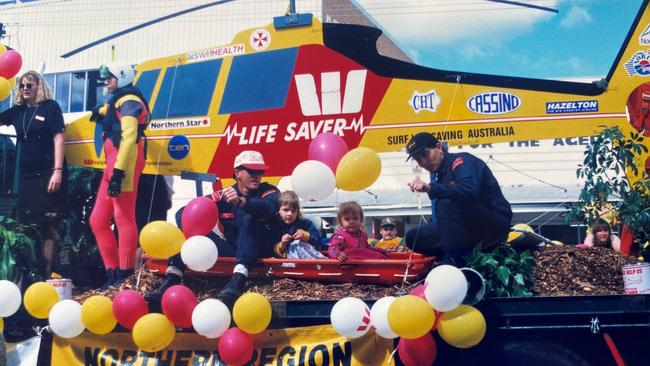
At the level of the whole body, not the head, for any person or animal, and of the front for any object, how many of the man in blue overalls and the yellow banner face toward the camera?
1

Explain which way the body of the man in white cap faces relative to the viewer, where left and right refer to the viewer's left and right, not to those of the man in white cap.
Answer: facing the viewer and to the left of the viewer

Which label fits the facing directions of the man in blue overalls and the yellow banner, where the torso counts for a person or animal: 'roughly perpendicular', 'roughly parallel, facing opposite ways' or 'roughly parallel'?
roughly perpendicular

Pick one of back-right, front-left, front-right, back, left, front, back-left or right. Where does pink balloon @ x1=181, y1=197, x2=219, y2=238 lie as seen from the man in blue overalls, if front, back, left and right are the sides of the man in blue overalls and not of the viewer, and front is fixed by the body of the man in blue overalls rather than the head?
front

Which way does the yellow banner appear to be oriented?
toward the camera

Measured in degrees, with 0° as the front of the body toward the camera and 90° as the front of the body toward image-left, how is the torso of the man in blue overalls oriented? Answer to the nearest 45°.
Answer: approximately 90°

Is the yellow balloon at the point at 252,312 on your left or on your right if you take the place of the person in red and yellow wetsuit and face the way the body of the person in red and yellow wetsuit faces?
on your left
